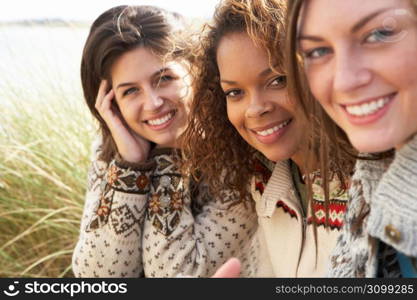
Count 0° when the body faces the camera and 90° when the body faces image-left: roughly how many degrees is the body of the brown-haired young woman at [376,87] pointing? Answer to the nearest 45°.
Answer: approximately 45°

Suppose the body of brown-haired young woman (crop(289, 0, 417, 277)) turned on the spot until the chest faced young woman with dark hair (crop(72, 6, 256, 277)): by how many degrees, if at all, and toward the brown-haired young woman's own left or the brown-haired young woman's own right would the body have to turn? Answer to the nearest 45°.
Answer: approximately 90° to the brown-haired young woman's own right

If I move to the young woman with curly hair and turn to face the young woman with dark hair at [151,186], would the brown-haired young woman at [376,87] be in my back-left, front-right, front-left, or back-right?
back-left

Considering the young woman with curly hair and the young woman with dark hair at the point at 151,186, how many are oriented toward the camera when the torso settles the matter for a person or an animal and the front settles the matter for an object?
2

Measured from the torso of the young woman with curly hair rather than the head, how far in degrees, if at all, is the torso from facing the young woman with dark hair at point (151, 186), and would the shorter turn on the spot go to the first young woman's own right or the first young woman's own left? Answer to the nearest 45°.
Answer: approximately 135° to the first young woman's own right

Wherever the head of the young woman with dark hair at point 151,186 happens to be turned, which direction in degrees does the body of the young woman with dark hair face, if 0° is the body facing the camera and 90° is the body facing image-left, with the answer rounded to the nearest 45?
approximately 0°

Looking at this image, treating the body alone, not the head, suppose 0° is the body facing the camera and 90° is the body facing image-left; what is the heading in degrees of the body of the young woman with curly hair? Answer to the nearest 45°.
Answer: approximately 0°

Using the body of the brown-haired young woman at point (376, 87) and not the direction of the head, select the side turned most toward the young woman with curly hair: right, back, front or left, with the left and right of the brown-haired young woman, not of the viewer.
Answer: right

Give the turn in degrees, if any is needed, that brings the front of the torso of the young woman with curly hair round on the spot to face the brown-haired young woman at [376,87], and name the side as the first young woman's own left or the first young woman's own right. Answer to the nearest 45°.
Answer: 0° — they already face them
